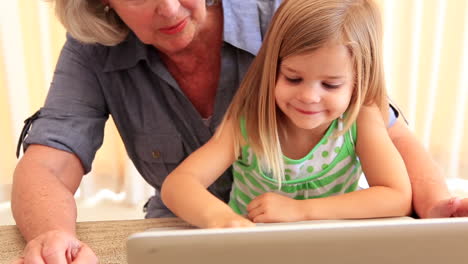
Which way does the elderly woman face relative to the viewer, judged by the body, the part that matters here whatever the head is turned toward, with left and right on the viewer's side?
facing the viewer

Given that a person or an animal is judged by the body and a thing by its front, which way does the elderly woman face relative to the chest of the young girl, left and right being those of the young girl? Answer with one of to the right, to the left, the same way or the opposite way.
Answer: the same way

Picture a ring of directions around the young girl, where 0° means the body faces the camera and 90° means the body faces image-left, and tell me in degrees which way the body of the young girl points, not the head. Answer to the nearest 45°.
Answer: approximately 0°

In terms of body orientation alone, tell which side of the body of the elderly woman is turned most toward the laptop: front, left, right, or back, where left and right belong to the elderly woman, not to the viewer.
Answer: front

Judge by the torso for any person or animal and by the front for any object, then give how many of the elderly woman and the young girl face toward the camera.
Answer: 2
